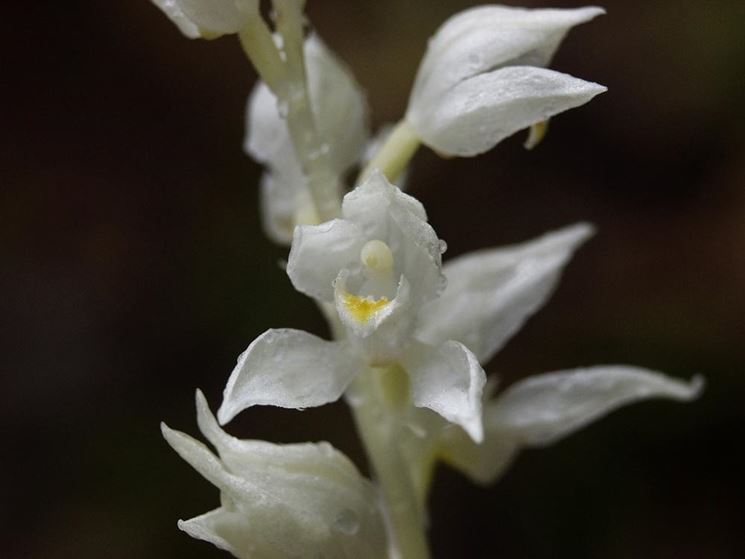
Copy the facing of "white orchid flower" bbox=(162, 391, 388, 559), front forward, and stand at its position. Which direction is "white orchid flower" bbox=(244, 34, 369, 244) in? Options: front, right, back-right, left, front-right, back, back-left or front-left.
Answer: back-right

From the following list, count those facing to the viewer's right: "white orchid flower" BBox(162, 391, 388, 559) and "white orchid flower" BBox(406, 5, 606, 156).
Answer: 1

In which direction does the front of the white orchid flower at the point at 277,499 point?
to the viewer's left

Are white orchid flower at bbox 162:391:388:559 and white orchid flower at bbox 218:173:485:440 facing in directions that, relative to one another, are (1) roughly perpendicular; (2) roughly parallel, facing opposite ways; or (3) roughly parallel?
roughly perpendicular

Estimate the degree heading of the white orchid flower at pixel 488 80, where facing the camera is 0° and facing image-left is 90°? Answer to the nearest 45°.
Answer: approximately 270°

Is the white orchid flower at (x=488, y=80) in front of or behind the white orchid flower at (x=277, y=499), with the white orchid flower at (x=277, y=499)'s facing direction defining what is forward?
behind

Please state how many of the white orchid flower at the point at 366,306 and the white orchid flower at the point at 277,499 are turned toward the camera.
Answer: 1

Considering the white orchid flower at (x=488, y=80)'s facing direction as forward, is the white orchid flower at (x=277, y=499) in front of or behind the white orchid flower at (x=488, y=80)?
behind

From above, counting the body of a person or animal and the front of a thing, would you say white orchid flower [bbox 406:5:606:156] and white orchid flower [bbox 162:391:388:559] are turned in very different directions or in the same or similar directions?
very different directions
